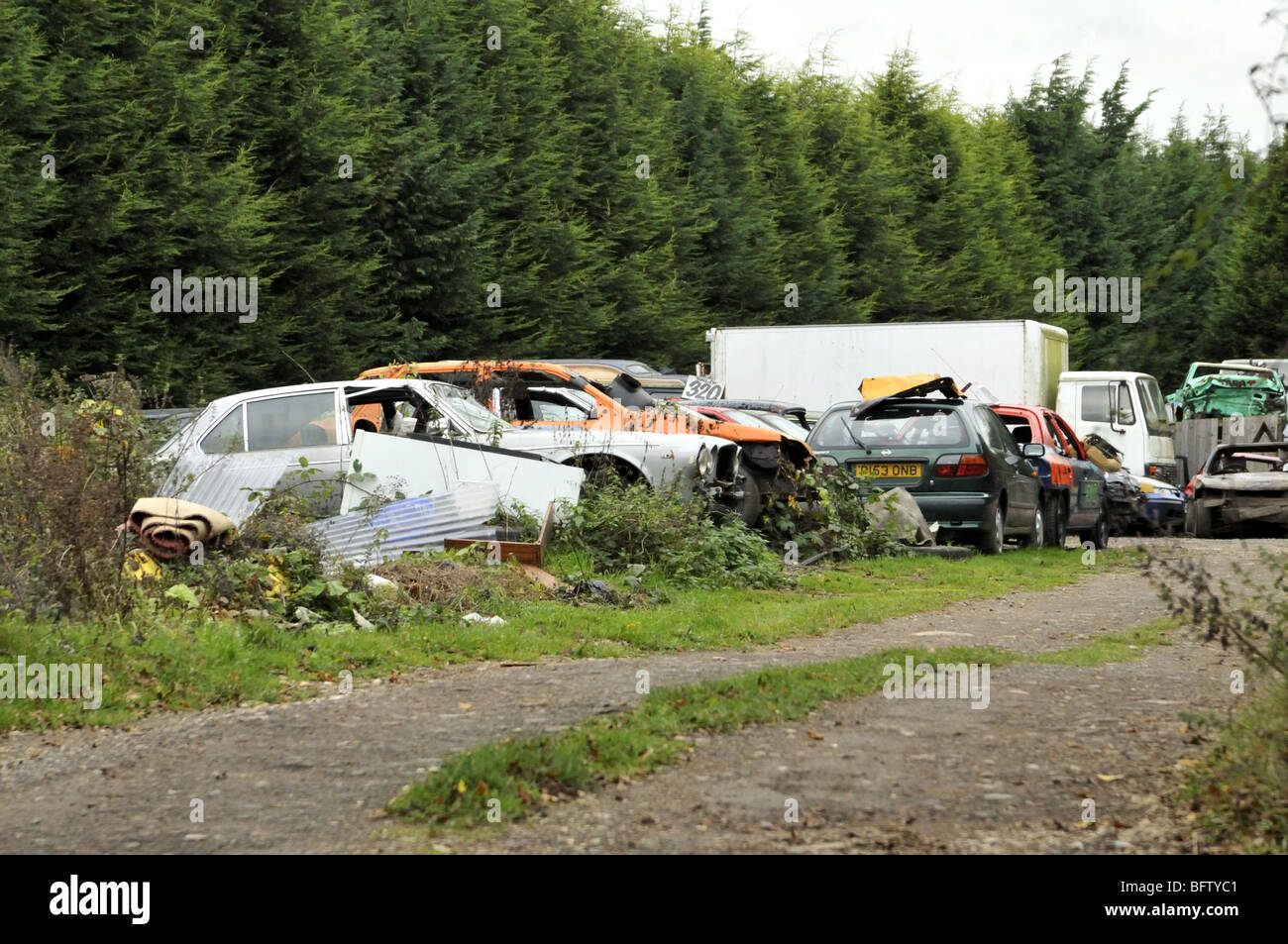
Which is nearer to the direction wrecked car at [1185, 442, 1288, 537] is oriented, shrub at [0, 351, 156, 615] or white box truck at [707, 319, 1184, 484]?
the shrub

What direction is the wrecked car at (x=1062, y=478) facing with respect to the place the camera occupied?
facing away from the viewer and to the right of the viewer

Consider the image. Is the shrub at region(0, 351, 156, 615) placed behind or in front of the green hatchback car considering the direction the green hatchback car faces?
behind

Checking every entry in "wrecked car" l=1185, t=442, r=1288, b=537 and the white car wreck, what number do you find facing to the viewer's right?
1

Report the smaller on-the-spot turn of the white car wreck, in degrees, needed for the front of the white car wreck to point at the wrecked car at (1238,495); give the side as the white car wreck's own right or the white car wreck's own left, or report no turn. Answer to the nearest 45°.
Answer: approximately 45° to the white car wreck's own left

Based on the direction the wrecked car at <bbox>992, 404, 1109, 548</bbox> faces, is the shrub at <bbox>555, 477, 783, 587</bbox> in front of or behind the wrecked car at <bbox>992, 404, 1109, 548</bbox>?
behind

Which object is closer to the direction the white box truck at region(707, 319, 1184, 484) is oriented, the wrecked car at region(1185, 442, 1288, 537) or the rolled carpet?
the wrecked car

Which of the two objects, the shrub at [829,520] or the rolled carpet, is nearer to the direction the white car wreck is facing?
the shrub

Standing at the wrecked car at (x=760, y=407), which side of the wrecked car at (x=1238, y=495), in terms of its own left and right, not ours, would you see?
right

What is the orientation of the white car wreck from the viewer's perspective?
to the viewer's right

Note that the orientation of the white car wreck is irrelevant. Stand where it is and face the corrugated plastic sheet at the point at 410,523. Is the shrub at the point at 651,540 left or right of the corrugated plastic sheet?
left

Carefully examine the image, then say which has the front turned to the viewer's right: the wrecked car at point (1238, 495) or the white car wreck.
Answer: the white car wreck
